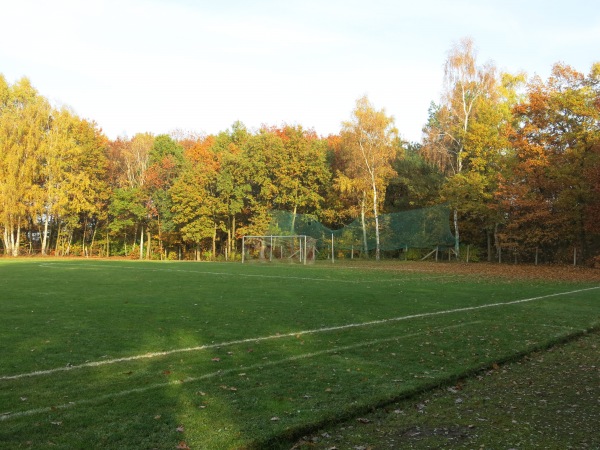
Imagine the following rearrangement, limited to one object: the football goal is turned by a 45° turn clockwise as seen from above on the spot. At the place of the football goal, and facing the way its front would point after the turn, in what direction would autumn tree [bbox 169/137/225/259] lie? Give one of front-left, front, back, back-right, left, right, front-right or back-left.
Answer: front-right

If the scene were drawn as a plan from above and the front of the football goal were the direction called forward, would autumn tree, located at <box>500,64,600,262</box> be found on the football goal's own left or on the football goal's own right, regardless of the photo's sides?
on the football goal's own left

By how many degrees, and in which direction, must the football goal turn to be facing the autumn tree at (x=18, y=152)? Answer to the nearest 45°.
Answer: approximately 45° to its right

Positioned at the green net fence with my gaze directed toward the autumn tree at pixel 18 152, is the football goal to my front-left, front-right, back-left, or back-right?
front-left

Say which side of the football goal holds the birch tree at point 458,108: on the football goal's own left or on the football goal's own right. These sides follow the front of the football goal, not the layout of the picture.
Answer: on the football goal's own left

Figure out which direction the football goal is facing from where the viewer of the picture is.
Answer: facing the viewer and to the left of the viewer

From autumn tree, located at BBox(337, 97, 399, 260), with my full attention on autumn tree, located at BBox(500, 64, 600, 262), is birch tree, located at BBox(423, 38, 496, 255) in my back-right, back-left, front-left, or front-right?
front-left
